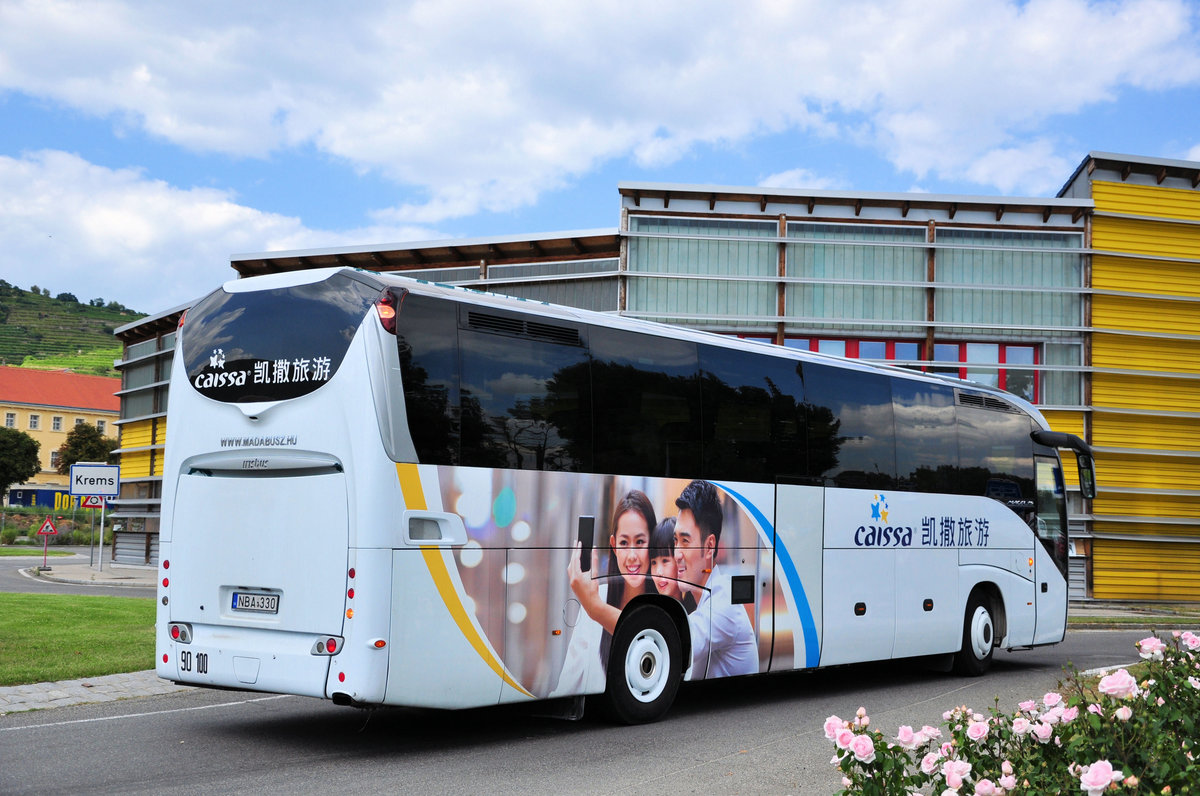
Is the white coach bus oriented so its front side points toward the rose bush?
no

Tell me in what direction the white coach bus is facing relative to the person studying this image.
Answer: facing away from the viewer and to the right of the viewer

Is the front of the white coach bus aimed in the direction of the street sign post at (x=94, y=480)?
no
